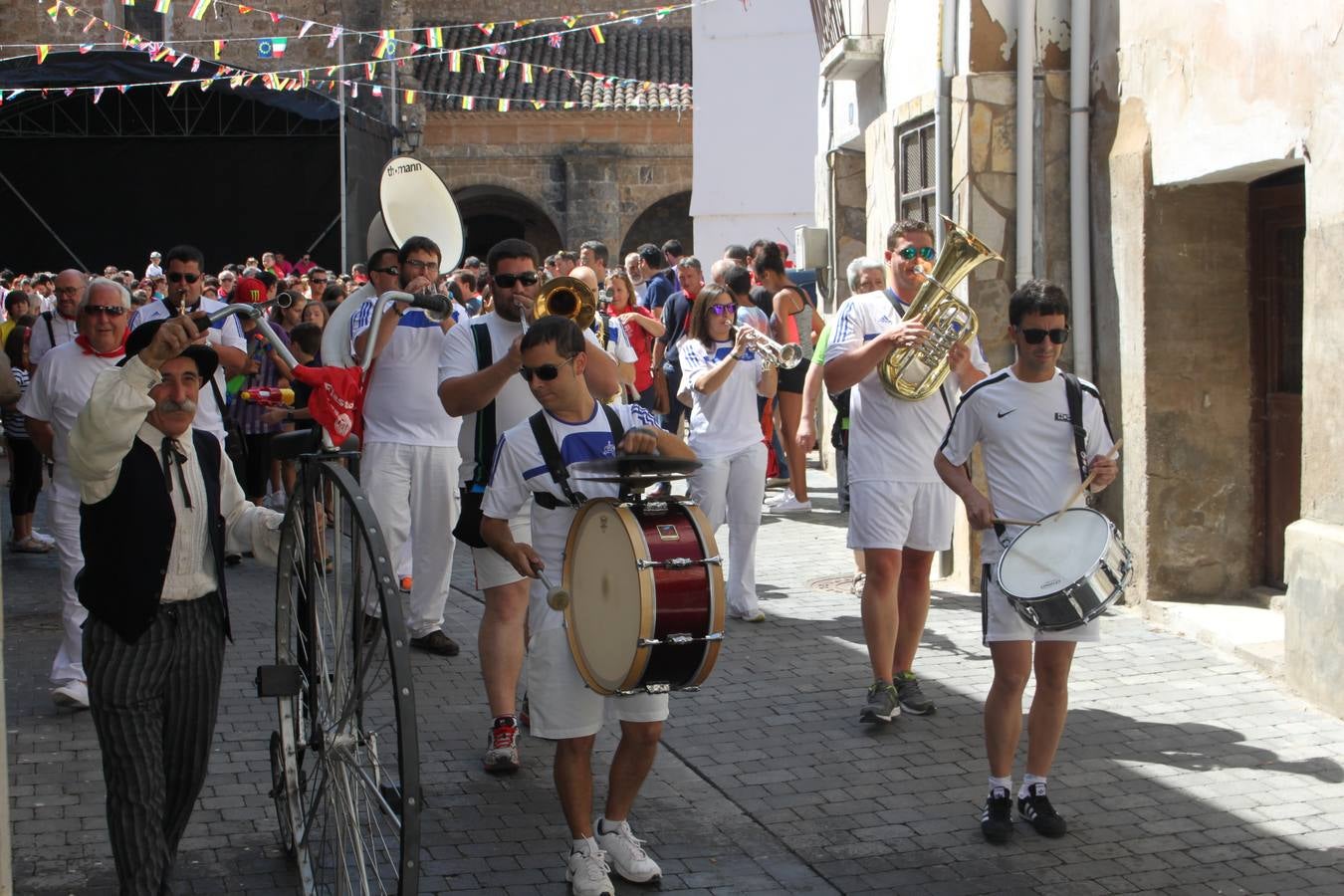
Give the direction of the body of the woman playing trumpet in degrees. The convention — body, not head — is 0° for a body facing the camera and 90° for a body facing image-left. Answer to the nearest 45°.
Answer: approximately 315°

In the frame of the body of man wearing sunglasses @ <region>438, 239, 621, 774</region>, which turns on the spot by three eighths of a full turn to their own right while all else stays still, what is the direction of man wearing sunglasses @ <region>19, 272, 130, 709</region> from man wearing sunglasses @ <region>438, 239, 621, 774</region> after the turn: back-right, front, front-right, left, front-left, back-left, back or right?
front

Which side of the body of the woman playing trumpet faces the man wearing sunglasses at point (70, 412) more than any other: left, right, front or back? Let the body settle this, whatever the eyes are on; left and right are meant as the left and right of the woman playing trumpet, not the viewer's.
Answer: right

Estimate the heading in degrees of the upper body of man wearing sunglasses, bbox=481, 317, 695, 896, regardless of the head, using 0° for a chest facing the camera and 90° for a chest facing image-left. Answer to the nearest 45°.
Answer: approximately 0°

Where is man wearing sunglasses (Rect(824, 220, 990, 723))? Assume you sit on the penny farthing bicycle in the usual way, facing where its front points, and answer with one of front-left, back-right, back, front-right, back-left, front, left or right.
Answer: back-left

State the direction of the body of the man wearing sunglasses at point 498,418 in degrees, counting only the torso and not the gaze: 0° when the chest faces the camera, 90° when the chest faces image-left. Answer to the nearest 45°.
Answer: approximately 0°

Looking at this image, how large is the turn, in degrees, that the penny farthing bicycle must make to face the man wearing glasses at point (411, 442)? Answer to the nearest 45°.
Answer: approximately 180°

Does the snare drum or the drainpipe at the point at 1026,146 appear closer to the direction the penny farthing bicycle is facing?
the snare drum

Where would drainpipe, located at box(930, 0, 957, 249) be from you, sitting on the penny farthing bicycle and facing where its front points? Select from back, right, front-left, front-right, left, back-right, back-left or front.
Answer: back-left

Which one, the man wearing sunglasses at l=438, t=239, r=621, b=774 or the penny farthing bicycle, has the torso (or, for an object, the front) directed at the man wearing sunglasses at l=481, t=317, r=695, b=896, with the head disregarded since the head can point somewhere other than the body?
the man wearing sunglasses at l=438, t=239, r=621, b=774

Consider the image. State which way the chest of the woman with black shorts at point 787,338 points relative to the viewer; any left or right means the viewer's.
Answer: facing to the left of the viewer
